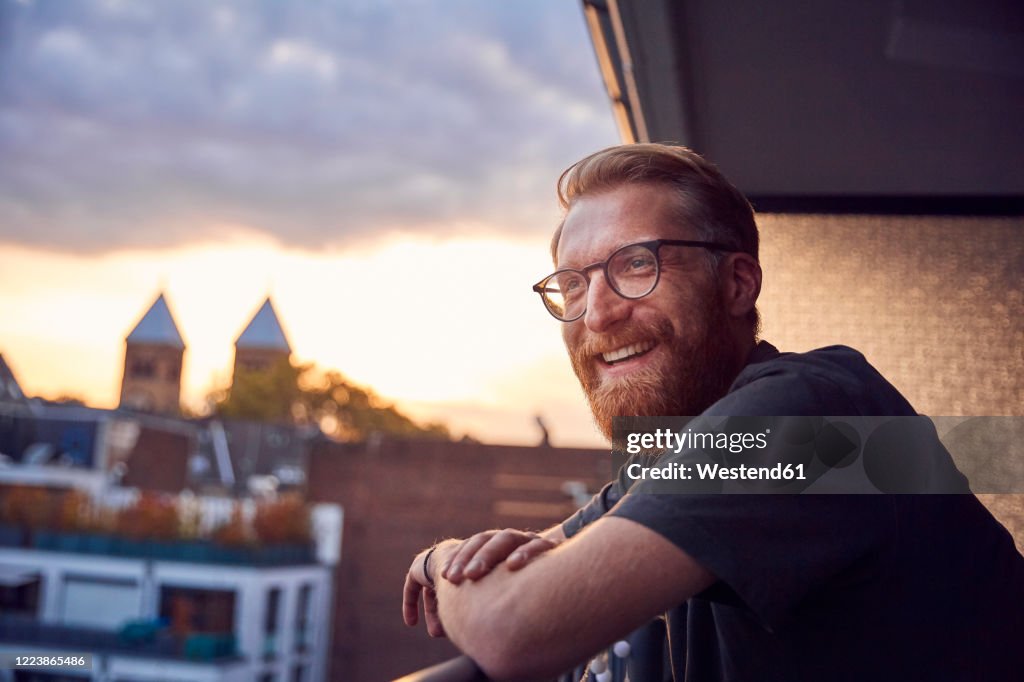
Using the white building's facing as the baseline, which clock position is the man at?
The man is roughly at 12 o'clock from the white building.

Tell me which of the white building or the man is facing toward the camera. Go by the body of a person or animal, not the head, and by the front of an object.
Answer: the white building

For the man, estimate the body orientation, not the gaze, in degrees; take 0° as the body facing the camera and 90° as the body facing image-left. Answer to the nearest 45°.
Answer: approximately 90°

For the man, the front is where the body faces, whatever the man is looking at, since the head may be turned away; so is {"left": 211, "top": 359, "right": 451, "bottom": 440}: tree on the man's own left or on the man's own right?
on the man's own right

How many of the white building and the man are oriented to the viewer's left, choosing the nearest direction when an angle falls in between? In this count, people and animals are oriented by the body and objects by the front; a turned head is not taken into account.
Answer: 1

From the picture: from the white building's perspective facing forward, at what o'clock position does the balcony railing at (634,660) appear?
The balcony railing is roughly at 12 o'clock from the white building.

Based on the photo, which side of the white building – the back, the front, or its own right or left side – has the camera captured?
front

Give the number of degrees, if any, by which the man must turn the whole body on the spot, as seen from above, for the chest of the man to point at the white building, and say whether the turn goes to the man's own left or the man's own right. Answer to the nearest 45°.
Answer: approximately 45° to the man's own right

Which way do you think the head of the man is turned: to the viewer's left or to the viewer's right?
to the viewer's left
